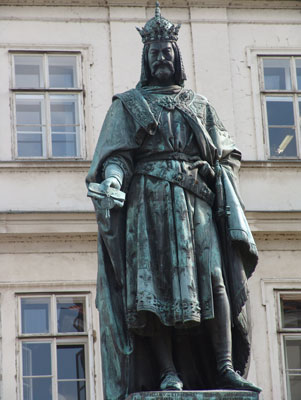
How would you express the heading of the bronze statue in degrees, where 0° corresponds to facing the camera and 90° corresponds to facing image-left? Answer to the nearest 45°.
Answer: approximately 0°
